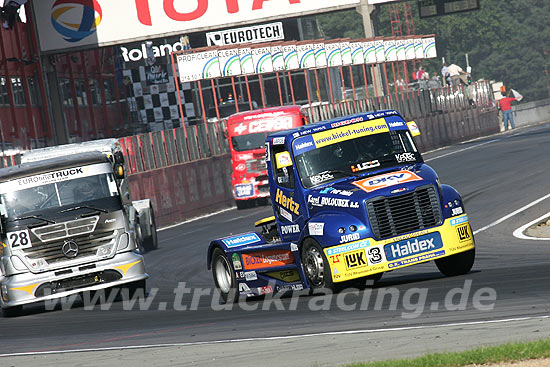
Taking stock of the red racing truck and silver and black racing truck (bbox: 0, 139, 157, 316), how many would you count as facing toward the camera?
2

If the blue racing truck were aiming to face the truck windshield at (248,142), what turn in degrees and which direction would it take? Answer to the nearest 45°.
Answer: approximately 135° to its left

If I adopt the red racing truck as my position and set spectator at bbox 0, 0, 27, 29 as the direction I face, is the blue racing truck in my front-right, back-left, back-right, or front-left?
back-left

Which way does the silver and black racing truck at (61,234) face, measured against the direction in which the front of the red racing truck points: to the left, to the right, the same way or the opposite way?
the same way

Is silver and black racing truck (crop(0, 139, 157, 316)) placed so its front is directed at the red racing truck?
no

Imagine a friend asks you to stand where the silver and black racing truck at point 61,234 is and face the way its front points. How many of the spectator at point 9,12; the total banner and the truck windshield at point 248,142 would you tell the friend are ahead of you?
0

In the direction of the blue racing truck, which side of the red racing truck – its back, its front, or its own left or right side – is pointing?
front

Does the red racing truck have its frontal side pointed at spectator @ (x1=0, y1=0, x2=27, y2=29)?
no

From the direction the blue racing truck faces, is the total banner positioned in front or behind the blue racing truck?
behind

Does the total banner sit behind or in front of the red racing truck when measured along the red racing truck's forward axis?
behind

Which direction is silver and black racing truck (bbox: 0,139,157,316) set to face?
toward the camera

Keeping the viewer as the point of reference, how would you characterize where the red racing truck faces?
facing the viewer

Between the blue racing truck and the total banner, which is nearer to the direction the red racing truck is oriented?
the blue racing truck

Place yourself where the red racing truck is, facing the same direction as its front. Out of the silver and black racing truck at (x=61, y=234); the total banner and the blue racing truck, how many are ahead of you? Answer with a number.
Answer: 2

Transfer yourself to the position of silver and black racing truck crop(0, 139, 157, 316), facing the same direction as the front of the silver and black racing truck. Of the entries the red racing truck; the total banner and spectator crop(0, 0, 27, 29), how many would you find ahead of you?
0

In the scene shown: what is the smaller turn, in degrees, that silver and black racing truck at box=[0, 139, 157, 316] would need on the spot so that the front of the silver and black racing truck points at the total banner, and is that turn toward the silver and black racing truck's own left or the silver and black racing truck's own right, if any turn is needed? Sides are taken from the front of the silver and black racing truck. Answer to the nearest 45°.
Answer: approximately 180°
